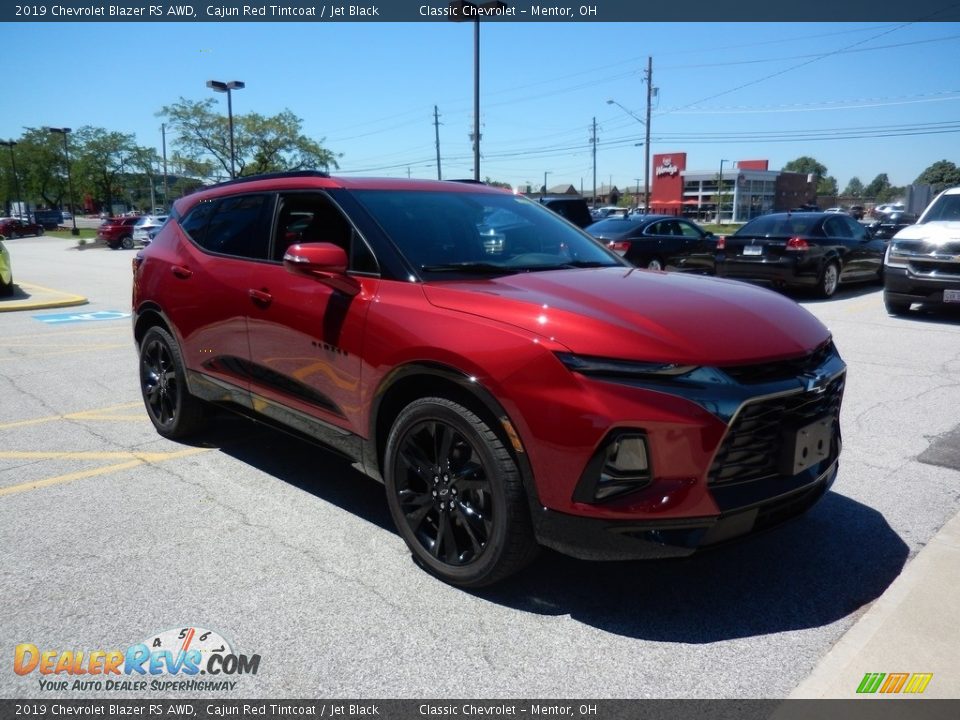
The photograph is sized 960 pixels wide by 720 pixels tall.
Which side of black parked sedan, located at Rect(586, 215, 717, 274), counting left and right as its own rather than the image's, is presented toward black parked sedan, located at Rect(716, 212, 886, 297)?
right

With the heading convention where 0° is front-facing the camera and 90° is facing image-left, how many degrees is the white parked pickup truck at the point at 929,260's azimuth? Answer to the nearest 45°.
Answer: approximately 45°

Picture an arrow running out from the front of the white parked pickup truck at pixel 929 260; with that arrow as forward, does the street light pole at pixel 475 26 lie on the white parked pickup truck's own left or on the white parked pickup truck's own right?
on the white parked pickup truck's own right

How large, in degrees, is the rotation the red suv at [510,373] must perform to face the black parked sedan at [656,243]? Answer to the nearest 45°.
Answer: approximately 135° to its left

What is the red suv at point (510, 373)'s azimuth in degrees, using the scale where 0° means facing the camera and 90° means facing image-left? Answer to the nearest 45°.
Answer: approximately 315°

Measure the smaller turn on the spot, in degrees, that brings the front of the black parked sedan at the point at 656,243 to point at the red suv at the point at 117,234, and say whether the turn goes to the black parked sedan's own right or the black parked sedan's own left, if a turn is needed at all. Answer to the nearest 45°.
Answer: approximately 90° to the black parked sedan's own left

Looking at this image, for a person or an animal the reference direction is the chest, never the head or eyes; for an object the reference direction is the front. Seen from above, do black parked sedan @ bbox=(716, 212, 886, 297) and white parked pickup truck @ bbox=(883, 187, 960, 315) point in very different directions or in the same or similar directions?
very different directions

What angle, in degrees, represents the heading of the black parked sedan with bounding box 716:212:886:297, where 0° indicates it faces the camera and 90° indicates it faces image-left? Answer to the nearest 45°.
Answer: approximately 225°

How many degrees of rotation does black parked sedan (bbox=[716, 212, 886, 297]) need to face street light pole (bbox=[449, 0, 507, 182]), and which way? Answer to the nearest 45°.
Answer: approximately 90° to its left

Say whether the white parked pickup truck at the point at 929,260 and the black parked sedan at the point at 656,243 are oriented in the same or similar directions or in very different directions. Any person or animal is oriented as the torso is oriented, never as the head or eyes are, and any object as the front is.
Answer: very different directions

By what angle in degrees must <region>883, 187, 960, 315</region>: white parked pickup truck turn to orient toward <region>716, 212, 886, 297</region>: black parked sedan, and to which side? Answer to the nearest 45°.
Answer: approximately 90° to its right
